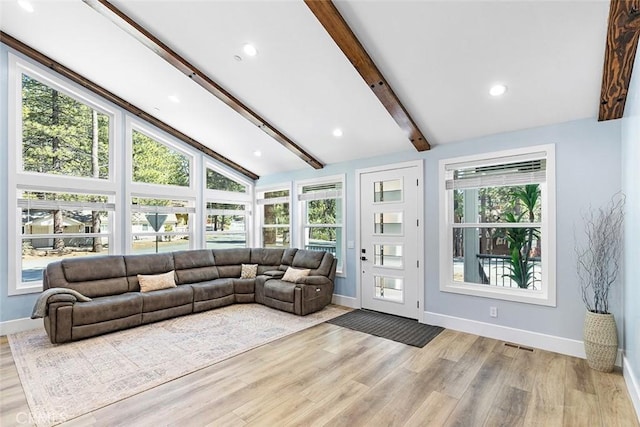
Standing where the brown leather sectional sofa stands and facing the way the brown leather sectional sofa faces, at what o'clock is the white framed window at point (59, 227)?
The white framed window is roughly at 5 o'clock from the brown leather sectional sofa.

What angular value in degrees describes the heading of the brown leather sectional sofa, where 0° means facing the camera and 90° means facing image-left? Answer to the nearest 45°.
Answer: approximately 315°

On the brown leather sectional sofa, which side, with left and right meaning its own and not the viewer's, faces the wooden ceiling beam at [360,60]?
front

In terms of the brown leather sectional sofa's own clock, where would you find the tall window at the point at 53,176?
The tall window is roughly at 5 o'clock from the brown leather sectional sofa.

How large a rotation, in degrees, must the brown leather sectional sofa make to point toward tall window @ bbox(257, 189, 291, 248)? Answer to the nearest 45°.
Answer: approximately 90° to its left

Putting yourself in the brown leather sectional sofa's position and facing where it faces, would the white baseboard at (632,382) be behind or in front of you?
in front

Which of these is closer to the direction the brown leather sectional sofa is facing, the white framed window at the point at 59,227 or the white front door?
the white front door
